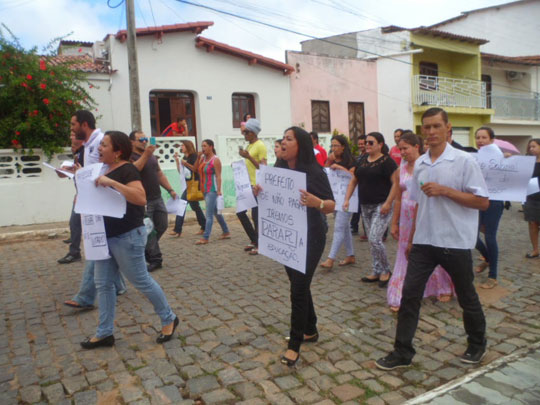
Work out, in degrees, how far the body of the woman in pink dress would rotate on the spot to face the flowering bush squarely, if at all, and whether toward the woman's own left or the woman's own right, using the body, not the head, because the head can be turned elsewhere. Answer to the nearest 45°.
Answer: approximately 90° to the woman's own right

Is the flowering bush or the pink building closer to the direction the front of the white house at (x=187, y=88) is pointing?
the flowering bush

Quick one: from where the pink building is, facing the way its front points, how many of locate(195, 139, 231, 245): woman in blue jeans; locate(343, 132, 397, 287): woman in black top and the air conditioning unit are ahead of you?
2

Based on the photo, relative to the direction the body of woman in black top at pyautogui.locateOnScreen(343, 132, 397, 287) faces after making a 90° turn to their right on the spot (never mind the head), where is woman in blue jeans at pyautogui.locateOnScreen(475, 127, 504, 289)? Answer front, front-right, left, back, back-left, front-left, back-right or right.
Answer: back-right

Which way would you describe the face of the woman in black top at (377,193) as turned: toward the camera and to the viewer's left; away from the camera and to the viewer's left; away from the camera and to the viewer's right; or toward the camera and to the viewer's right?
toward the camera and to the viewer's left

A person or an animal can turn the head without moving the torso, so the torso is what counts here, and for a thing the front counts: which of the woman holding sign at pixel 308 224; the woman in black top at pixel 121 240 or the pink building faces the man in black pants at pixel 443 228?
the pink building

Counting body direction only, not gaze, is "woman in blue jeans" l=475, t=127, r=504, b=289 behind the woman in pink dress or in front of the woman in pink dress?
behind

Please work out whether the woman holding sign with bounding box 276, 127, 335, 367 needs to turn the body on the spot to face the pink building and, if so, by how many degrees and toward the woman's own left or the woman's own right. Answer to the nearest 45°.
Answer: approximately 135° to the woman's own right

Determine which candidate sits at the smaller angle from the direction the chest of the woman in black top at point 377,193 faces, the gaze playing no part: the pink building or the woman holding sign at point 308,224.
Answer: the woman holding sign
